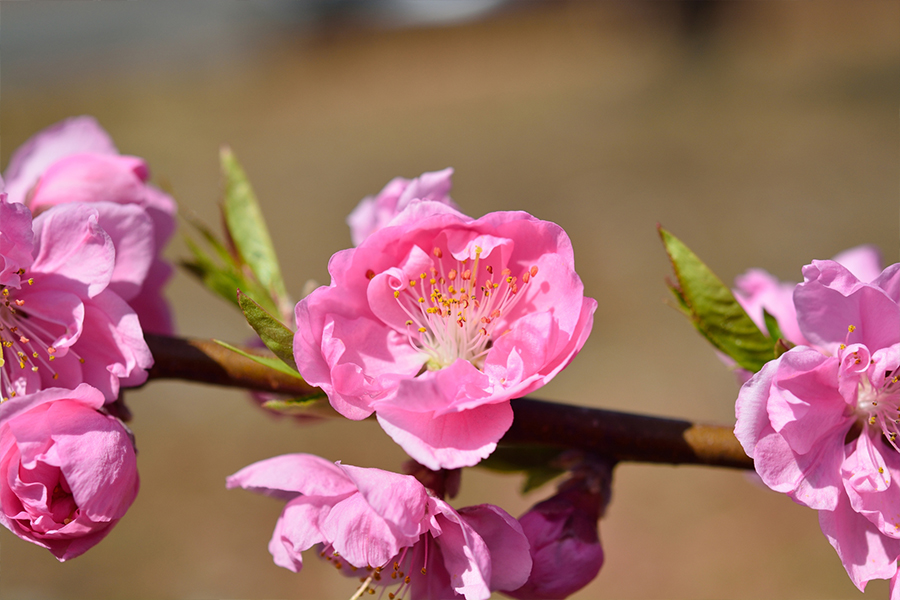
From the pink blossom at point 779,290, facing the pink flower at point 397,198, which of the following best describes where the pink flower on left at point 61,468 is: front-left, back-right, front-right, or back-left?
front-left

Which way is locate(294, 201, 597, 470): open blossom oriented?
toward the camera
